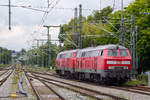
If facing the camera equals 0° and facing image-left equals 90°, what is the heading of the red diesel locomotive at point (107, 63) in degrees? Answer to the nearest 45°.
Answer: approximately 315°
